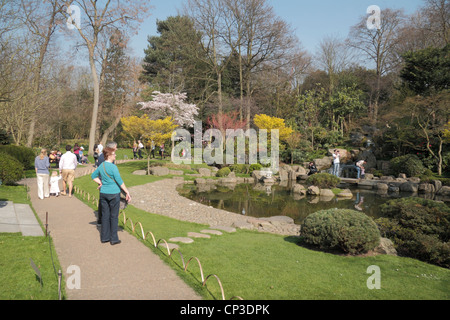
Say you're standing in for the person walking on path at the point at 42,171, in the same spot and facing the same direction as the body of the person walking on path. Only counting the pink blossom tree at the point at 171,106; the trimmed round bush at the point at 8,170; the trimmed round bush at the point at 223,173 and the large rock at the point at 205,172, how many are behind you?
0

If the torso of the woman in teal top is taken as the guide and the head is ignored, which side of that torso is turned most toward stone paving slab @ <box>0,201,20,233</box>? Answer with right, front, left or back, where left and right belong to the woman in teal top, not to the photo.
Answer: left

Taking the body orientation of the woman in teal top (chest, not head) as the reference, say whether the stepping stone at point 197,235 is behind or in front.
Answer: in front

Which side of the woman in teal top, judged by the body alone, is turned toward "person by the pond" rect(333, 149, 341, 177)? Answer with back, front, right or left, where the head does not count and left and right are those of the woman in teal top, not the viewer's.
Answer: front

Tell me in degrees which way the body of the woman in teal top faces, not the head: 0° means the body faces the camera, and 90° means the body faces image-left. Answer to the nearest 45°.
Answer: approximately 225°

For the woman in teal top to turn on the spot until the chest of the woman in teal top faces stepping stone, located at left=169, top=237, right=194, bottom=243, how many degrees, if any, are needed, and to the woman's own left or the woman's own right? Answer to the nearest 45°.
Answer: approximately 45° to the woman's own right

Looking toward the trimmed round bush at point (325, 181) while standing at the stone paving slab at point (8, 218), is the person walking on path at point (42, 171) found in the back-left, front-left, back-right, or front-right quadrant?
front-left

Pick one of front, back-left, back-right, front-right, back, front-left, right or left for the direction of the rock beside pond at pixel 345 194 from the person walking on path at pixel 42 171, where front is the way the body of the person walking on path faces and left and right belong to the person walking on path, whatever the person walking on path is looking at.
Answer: right

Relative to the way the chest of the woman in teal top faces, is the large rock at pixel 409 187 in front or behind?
in front

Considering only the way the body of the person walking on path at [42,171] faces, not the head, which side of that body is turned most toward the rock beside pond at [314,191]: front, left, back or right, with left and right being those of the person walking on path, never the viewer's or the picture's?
right

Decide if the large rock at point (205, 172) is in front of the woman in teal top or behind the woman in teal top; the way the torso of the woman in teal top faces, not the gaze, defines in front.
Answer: in front

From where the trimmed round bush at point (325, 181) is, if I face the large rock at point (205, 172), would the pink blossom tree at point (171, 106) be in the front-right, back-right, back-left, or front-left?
front-right

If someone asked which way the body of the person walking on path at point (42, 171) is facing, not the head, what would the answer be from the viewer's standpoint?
away from the camera

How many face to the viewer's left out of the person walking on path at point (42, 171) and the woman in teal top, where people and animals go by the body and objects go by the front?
0

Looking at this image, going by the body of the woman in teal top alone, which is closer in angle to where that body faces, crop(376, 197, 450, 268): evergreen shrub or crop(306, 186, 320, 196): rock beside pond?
the rock beside pond

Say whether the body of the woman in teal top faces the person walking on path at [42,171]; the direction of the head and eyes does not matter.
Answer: no
